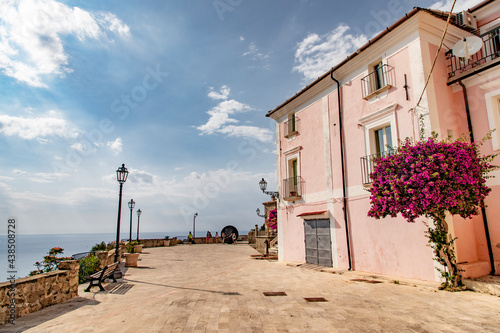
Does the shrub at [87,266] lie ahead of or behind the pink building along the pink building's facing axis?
ahead

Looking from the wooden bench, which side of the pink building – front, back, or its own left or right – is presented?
front

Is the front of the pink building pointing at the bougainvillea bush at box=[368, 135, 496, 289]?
no

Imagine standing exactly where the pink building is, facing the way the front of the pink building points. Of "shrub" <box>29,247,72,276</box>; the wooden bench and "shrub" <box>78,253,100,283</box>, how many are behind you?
0

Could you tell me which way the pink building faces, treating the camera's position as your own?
facing the viewer and to the left of the viewer

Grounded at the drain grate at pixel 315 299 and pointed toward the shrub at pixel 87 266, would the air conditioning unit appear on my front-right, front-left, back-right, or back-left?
back-right
